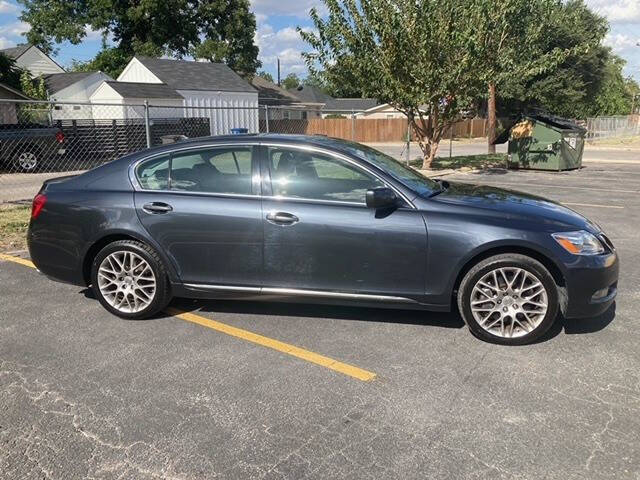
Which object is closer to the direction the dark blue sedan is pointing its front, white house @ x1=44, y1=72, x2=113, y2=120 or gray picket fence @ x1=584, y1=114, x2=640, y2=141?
the gray picket fence

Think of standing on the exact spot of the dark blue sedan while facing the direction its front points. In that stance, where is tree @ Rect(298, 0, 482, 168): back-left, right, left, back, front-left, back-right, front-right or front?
left

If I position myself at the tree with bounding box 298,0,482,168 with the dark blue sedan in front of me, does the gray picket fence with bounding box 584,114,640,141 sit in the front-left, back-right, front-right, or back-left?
back-left

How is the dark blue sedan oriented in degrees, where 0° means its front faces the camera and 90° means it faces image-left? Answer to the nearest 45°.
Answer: approximately 270°

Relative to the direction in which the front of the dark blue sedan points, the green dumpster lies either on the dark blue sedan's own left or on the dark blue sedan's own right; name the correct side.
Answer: on the dark blue sedan's own left

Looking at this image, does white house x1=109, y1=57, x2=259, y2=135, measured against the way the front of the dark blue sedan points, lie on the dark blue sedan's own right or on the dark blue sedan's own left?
on the dark blue sedan's own left

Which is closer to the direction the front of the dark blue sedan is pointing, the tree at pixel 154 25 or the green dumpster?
the green dumpster
